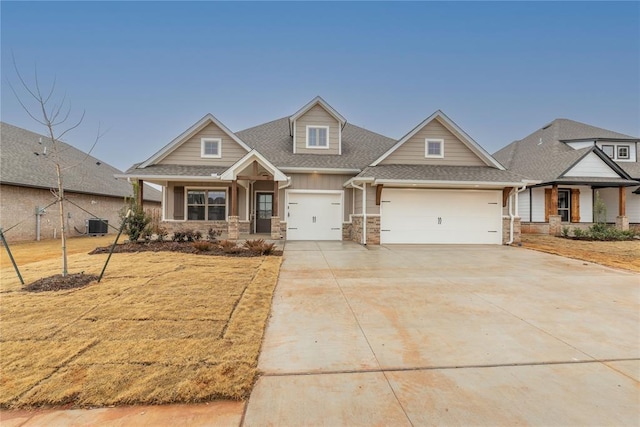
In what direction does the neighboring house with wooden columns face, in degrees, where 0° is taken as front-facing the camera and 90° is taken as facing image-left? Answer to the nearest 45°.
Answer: approximately 315°

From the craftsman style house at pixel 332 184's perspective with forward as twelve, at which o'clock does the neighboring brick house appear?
The neighboring brick house is roughly at 3 o'clock from the craftsman style house.

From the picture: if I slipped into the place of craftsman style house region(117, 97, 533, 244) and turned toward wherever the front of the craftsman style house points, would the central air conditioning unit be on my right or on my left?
on my right

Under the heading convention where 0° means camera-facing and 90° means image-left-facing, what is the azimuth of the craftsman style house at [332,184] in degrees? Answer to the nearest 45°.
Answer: approximately 0°

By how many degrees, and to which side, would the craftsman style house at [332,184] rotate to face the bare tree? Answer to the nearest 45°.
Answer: approximately 45° to its right

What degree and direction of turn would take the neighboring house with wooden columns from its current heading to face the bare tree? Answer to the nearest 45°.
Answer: approximately 45° to its right

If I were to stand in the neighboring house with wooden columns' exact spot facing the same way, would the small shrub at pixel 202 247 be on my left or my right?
on my right

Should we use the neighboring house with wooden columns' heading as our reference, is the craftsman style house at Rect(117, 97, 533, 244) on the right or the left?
on its right

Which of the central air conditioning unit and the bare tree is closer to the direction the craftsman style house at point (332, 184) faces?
the bare tree

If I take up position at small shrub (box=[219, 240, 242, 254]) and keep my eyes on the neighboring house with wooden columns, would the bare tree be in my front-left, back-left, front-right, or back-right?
back-right

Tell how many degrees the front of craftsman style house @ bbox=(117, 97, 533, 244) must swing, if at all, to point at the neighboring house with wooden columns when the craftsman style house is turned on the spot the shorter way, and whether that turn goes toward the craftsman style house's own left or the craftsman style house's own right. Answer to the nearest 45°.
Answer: approximately 90° to the craftsman style house's own left
